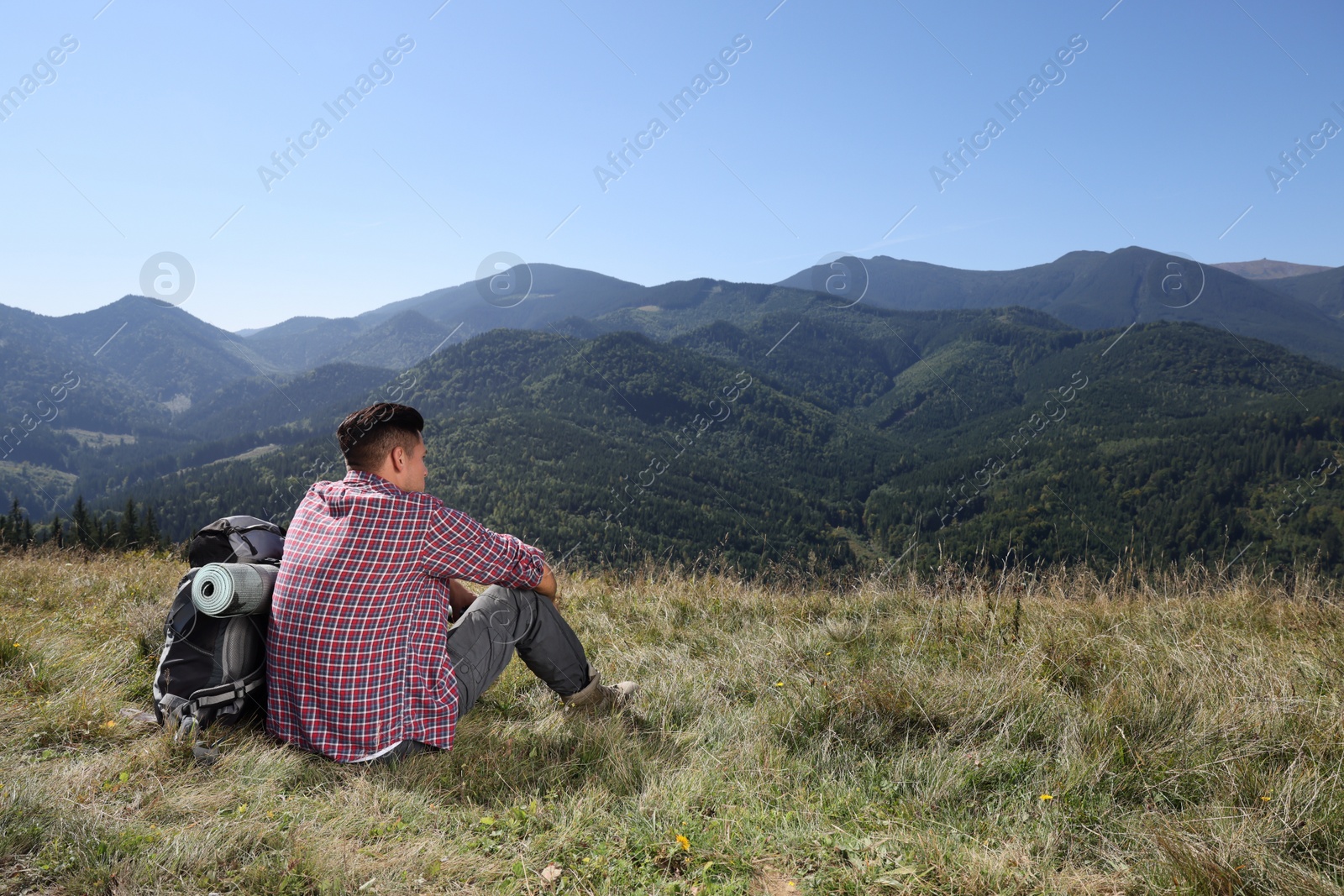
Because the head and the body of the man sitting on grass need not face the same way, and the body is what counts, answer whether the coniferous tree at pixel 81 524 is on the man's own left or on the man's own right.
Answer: on the man's own left

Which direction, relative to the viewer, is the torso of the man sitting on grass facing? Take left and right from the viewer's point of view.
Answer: facing away from the viewer and to the right of the viewer

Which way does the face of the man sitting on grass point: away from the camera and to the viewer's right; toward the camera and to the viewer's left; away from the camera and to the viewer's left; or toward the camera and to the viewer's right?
away from the camera and to the viewer's right
